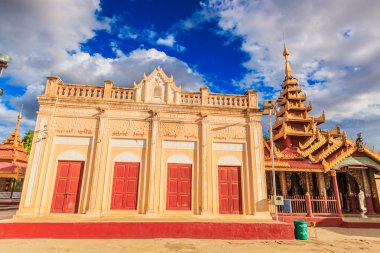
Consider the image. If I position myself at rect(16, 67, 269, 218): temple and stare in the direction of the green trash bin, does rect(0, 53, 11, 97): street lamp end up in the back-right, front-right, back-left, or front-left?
back-right

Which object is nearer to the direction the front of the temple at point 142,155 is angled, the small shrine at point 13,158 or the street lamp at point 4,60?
the street lamp

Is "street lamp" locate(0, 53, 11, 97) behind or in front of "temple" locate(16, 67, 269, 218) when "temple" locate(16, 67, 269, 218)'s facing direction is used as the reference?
in front

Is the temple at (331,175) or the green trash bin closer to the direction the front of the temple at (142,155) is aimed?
the green trash bin

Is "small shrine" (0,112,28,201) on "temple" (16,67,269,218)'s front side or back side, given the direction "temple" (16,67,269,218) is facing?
on the back side

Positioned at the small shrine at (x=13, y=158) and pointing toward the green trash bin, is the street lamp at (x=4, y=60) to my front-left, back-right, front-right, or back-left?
front-right

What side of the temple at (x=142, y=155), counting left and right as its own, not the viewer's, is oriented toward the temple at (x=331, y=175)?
left

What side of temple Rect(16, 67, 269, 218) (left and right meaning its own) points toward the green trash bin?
left

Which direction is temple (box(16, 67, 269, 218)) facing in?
toward the camera

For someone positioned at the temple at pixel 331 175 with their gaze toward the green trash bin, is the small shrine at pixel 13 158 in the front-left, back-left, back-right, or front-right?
front-right
